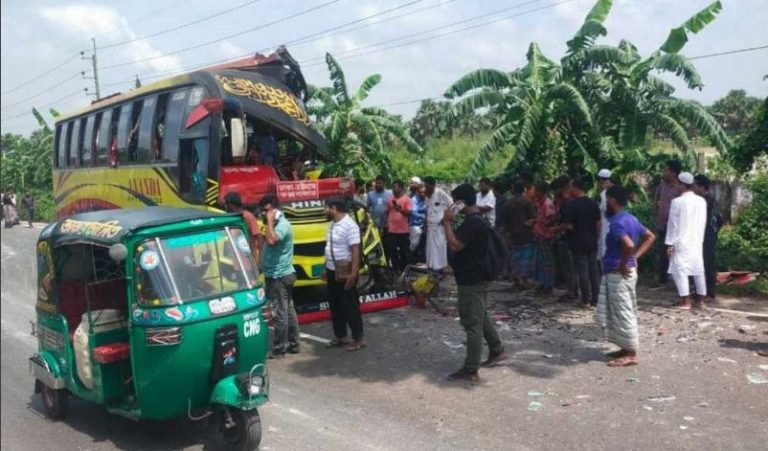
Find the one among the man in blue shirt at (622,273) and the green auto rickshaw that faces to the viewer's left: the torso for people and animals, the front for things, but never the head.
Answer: the man in blue shirt

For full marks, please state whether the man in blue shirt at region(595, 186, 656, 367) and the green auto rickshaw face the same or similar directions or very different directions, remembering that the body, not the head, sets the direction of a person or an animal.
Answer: very different directions

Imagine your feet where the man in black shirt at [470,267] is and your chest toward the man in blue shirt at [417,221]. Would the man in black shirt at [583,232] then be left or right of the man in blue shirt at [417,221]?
right

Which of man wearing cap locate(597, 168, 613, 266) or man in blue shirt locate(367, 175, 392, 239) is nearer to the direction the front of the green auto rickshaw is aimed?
the man wearing cap

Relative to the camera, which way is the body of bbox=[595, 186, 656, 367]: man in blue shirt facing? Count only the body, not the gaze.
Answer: to the viewer's left

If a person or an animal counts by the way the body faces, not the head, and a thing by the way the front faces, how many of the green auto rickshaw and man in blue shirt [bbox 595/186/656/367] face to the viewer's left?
1

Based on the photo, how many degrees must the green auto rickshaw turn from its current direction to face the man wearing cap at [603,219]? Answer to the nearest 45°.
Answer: approximately 45° to its left

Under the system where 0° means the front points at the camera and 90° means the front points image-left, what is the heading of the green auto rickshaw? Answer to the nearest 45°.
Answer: approximately 315°

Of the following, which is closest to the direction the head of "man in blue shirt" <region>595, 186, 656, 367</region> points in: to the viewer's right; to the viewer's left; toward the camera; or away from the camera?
to the viewer's left

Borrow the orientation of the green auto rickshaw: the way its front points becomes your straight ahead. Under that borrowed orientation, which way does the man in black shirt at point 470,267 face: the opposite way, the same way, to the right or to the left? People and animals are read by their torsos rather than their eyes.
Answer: the opposite way

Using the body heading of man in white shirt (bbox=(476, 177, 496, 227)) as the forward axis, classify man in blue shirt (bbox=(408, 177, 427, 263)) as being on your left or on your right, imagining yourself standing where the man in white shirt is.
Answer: on your right

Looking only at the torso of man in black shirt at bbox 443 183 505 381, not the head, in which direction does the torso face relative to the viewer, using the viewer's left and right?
facing to the left of the viewer
